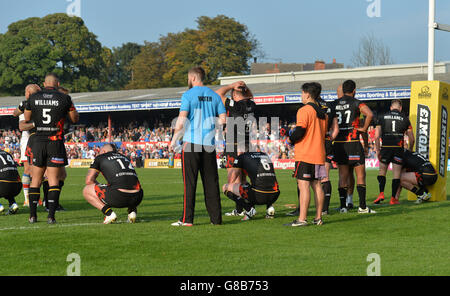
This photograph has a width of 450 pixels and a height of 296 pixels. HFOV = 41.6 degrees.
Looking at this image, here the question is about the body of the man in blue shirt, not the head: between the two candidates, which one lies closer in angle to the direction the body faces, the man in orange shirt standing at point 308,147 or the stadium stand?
the stadium stand

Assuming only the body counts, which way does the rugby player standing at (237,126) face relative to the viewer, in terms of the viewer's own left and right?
facing away from the viewer and to the left of the viewer

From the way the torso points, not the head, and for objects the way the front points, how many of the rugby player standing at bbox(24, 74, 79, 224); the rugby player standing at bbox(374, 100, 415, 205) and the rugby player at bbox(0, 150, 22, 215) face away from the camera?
3

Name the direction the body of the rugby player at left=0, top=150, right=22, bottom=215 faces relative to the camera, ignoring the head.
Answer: away from the camera

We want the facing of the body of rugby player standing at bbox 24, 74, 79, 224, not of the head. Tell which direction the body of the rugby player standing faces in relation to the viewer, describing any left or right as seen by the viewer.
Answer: facing away from the viewer

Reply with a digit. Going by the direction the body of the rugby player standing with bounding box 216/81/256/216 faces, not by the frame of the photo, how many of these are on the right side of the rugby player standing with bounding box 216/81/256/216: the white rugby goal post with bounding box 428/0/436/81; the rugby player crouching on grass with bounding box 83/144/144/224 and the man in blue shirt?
1

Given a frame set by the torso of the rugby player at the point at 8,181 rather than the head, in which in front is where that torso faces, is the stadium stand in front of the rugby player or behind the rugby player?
in front

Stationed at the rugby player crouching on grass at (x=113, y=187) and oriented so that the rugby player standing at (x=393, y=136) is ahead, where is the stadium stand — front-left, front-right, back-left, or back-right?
front-left

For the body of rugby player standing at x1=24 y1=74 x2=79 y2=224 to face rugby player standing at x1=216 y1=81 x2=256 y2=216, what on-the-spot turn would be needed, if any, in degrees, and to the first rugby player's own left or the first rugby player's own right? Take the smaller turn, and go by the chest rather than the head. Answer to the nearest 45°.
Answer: approximately 90° to the first rugby player's own right

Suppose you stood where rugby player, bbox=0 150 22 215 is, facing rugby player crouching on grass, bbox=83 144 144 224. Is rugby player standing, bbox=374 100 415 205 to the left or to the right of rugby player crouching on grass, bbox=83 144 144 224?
left

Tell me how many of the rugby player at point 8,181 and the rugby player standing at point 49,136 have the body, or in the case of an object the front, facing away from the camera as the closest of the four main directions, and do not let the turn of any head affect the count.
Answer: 2

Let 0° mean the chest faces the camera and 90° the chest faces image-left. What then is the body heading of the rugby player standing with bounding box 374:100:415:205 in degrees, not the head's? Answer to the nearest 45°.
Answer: approximately 180°

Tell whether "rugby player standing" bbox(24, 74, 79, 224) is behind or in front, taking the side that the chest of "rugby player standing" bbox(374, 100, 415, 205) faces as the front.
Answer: behind
